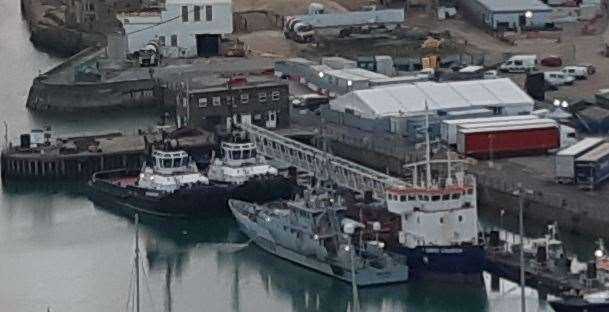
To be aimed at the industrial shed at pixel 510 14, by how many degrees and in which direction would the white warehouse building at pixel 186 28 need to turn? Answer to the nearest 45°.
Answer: approximately 90° to its left

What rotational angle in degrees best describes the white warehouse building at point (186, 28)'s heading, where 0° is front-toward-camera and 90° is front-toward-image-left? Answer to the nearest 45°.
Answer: approximately 0°

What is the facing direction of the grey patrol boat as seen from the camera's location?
facing away from the viewer and to the left of the viewer

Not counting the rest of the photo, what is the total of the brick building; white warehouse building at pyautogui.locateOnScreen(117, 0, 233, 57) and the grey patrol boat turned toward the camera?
2

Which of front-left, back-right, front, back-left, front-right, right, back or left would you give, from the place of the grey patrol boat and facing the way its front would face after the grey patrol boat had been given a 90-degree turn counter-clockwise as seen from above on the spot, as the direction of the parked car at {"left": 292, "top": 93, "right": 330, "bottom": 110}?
back-right

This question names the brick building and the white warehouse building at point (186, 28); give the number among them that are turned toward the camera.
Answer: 2
